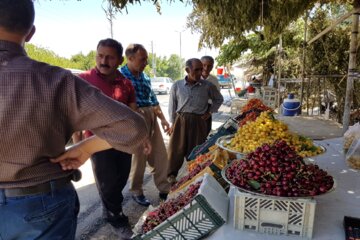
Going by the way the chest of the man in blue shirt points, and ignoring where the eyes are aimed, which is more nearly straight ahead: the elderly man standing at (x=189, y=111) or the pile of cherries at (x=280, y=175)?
the pile of cherries

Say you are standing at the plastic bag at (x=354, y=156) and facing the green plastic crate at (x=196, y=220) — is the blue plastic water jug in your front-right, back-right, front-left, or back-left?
back-right

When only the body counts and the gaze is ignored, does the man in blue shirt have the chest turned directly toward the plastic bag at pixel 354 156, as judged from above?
yes

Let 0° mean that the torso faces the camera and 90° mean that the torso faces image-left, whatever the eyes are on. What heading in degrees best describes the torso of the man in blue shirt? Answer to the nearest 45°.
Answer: approximately 315°

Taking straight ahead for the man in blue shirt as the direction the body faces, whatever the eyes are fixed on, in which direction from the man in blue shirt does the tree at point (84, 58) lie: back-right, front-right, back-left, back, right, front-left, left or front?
back-left

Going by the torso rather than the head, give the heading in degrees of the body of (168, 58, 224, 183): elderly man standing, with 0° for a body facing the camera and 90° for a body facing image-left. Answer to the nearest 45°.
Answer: approximately 0°

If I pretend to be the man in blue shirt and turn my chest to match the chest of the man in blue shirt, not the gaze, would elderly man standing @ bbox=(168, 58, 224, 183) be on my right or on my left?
on my left

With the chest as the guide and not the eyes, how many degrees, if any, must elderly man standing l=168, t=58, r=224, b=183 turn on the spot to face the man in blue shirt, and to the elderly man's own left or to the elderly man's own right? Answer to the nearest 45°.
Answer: approximately 45° to the elderly man's own right

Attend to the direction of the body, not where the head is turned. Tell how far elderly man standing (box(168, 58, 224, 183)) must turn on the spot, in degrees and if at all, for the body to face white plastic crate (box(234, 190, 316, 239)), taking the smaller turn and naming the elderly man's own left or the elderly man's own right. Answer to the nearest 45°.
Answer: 0° — they already face it

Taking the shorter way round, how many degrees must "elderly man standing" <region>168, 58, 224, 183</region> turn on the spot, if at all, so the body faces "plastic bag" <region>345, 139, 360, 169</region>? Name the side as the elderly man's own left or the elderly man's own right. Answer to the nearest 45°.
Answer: approximately 45° to the elderly man's own left

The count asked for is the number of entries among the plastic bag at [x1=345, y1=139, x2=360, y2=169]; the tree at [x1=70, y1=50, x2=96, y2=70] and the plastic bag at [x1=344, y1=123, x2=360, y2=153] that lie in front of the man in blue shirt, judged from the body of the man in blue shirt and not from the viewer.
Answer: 2
